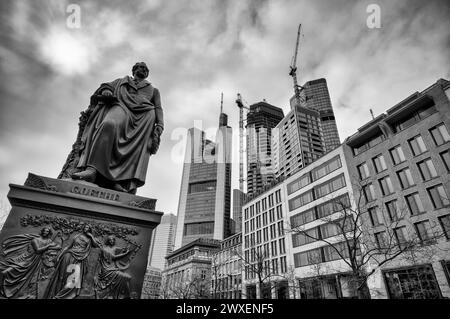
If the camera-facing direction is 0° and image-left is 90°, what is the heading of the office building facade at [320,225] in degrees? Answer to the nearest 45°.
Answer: approximately 45°

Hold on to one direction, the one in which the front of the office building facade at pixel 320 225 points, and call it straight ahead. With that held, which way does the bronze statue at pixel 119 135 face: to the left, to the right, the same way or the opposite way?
to the left

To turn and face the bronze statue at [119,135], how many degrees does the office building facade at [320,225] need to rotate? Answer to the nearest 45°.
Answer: approximately 45° to its left

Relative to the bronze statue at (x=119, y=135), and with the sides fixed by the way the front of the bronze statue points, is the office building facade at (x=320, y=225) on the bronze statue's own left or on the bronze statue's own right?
on the bronze statue's own left

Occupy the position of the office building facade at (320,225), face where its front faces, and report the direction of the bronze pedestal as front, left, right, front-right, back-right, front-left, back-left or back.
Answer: front-left

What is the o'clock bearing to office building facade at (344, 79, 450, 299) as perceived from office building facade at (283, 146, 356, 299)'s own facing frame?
office building facade at (344, 79, 450, 299) is roughly at 9 o'clock from office building facade at (283, 146, 356, 299).

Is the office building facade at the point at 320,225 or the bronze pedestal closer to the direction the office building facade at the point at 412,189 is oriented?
the bronze pedestal

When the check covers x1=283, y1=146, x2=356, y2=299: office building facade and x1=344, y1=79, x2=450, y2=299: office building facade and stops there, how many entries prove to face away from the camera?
0

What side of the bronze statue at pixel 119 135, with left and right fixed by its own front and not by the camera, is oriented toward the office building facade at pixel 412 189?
left

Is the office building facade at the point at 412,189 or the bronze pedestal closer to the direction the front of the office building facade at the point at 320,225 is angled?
the bronze pedestal

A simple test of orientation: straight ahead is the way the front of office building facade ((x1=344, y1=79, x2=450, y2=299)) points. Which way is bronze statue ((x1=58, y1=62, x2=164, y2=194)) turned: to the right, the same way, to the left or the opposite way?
to the left

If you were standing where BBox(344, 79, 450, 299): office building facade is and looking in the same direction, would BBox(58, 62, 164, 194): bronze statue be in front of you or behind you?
in front

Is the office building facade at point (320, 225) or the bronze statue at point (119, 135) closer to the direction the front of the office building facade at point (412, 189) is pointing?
the bronze statue

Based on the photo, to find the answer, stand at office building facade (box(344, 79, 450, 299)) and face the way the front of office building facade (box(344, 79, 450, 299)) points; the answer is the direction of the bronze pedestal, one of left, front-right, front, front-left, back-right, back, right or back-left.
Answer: front-left
